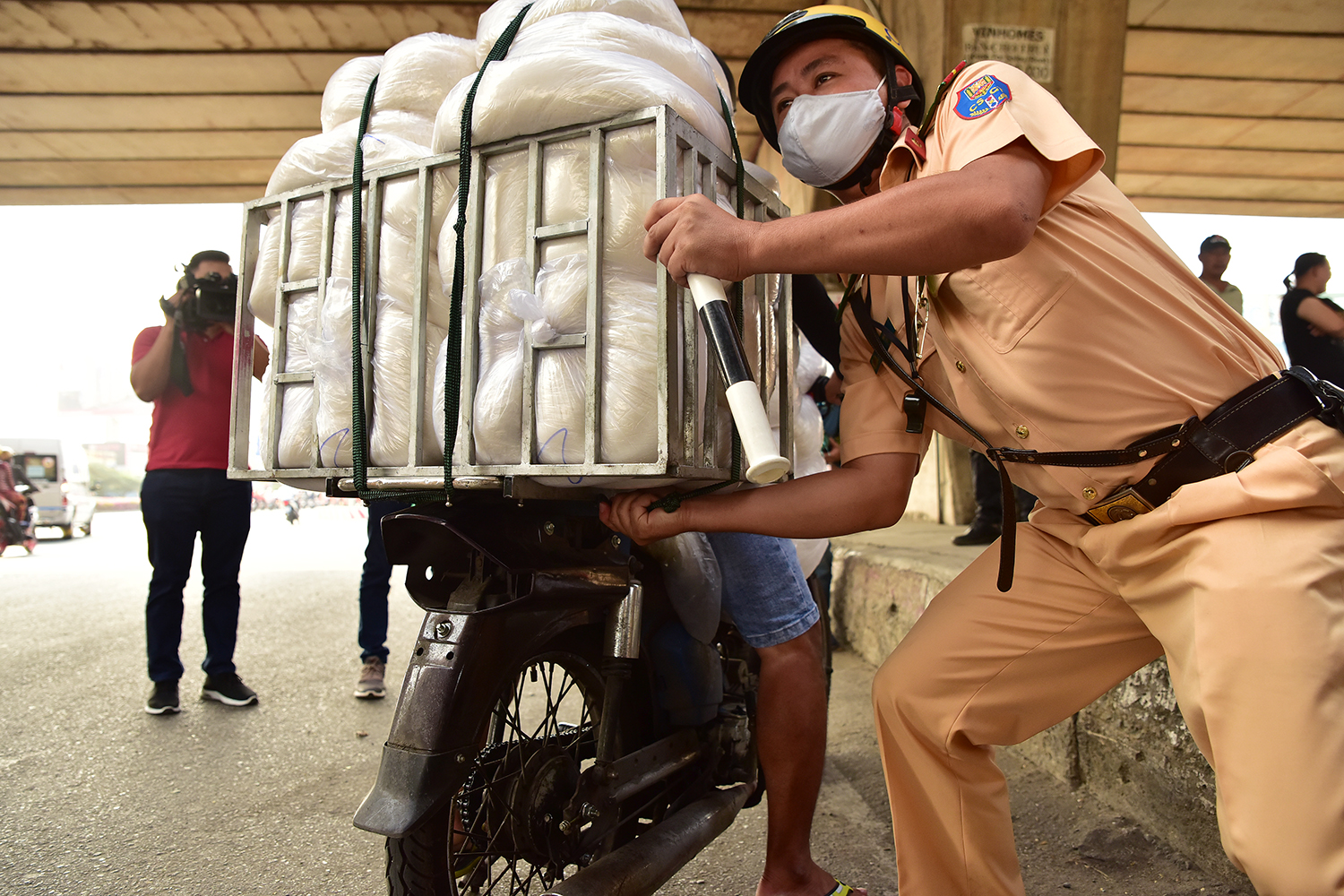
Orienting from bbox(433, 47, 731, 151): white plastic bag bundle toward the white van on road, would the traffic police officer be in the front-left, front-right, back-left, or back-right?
back-right

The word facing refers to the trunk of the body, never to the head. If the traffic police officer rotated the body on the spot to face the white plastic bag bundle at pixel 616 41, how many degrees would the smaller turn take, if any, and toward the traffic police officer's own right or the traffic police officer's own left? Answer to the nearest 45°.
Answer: approximately 45° to the traffic police officer's own right

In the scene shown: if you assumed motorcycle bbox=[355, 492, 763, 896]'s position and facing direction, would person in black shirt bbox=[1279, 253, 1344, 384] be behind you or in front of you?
in front
